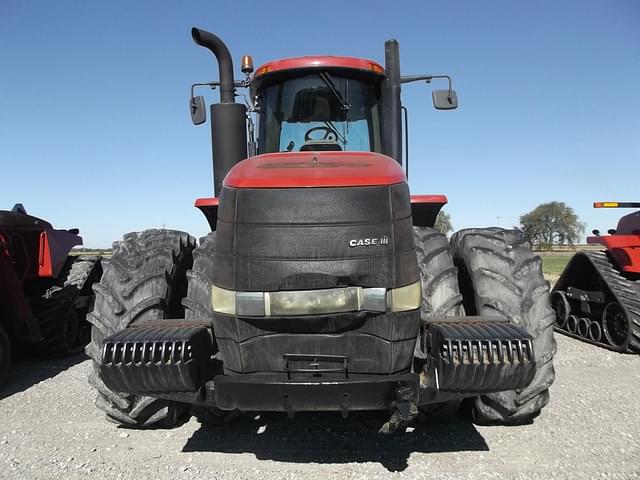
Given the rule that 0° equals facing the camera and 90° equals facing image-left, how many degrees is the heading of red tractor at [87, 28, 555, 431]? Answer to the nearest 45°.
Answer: approximately 0°

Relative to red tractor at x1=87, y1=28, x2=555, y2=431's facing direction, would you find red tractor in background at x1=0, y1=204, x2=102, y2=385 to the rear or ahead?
to the rear

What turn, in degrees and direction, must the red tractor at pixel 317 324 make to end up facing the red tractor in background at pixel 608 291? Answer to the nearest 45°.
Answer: approximately 135° to its left
